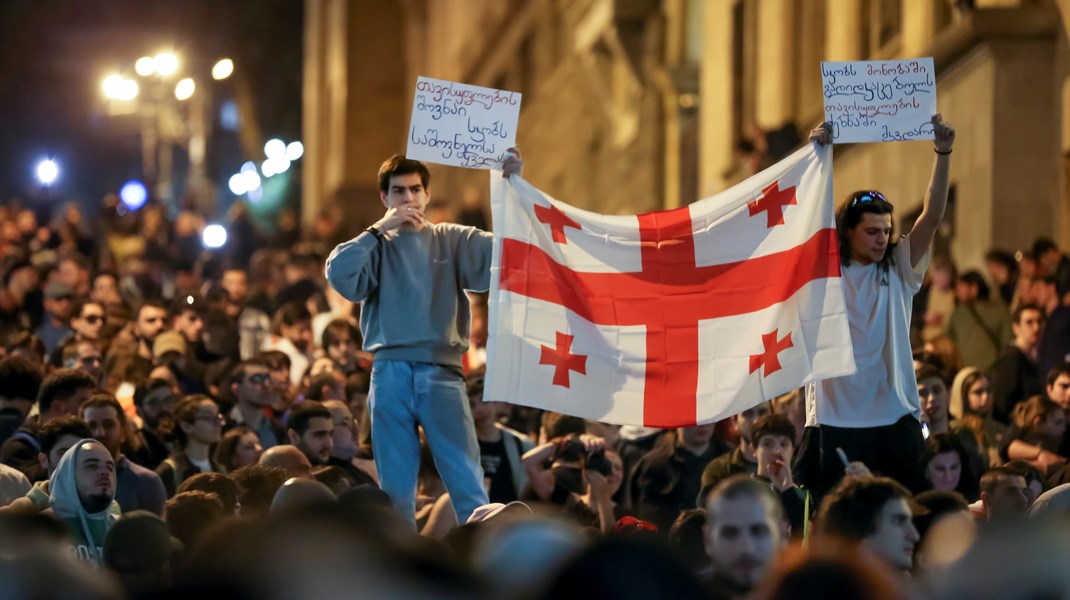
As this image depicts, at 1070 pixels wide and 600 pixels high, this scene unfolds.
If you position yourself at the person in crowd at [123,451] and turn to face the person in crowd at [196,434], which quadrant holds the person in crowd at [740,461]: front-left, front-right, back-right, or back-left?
front-right

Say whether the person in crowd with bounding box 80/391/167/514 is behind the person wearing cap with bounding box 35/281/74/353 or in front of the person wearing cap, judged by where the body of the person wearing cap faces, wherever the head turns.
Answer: in front

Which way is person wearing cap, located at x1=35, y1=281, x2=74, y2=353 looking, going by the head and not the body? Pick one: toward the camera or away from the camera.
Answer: toward the camera

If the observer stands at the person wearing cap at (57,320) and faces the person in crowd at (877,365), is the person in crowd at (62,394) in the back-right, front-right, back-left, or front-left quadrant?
front-right

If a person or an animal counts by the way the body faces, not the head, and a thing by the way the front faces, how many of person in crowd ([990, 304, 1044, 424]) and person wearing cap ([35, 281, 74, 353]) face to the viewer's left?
0

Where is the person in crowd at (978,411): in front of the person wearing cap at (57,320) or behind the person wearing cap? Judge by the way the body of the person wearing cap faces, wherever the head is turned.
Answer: in front

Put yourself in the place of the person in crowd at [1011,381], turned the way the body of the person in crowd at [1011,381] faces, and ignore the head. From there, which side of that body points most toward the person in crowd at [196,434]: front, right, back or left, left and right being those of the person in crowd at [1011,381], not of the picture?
right

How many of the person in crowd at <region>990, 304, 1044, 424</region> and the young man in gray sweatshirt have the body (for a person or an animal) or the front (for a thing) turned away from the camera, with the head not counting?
0

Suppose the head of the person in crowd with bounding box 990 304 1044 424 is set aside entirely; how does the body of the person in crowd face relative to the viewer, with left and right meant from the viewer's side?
facing the viewer and to the right of the viewer

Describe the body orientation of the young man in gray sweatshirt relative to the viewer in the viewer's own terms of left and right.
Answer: facing the viewer

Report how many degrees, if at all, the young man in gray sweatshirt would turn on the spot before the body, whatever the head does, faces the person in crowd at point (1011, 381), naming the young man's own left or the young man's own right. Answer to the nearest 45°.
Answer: approximately 135° to the young man's own left

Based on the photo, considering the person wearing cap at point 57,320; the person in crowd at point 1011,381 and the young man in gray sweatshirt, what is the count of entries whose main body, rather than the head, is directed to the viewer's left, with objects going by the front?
0

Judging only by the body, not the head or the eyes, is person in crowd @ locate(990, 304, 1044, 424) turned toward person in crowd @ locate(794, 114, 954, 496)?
no
